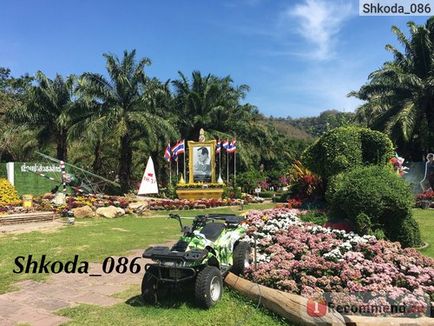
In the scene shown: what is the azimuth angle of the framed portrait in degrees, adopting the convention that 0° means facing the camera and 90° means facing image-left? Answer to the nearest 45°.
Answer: approximately 0°

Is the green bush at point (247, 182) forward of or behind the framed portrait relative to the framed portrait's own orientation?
behind

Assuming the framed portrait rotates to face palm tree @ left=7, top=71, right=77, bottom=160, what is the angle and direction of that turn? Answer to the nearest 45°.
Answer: approximately 90° to its right
